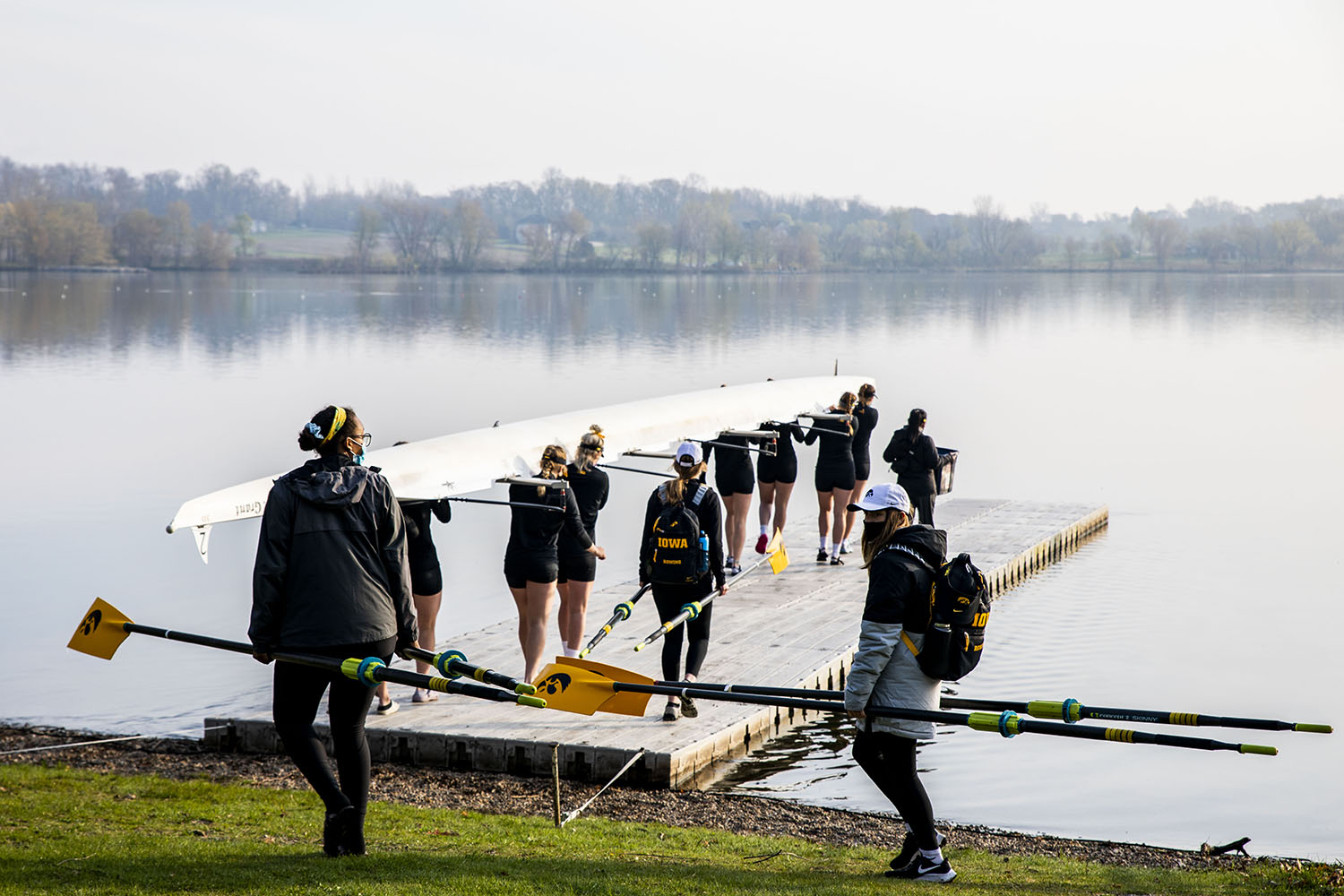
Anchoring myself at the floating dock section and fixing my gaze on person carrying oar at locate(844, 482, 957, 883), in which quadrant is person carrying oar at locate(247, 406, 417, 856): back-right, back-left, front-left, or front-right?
front-right

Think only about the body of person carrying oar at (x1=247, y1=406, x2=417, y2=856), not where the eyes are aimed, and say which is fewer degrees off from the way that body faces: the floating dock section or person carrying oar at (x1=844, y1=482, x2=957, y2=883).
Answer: the floating dock section

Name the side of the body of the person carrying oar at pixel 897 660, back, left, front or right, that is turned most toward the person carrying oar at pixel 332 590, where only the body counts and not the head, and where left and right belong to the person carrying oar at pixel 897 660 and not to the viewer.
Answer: front

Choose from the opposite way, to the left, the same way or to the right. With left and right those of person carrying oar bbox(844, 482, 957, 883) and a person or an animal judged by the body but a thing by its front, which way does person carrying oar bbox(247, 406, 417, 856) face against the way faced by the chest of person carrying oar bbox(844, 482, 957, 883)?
to the right

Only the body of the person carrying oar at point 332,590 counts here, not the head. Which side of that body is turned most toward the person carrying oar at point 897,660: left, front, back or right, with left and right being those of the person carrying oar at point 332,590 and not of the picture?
right

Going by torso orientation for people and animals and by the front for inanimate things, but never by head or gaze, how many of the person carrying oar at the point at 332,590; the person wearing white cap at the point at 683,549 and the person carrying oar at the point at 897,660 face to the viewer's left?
1

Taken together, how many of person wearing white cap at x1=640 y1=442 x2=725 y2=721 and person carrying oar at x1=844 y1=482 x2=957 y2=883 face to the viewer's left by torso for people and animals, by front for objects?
1

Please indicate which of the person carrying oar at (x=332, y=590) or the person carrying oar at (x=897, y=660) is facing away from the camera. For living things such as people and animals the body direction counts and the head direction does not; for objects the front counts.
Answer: the person carrying oar at (x=332, y=590)

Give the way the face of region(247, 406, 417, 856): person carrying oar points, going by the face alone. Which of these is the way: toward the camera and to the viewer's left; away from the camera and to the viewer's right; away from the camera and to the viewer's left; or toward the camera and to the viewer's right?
away from the camera and to the viewer's right

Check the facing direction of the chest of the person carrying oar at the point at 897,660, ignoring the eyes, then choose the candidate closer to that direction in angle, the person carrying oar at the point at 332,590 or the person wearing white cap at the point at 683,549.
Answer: the person carrying oar

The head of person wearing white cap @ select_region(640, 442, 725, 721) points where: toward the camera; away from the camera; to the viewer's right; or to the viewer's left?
away from the camera

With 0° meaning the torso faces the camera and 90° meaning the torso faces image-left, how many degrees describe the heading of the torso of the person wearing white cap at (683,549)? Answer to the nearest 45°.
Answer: approximately 180°

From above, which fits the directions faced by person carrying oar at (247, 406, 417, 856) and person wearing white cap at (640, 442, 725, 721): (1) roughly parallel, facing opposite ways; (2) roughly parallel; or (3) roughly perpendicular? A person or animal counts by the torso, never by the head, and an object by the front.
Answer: roughly parallel

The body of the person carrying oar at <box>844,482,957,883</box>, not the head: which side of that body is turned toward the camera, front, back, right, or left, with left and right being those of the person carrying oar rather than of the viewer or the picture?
left

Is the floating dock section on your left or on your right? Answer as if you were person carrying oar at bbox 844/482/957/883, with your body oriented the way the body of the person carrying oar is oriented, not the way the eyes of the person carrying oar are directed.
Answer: on your right

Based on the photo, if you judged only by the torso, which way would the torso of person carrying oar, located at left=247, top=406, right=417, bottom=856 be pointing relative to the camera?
away from the camera
